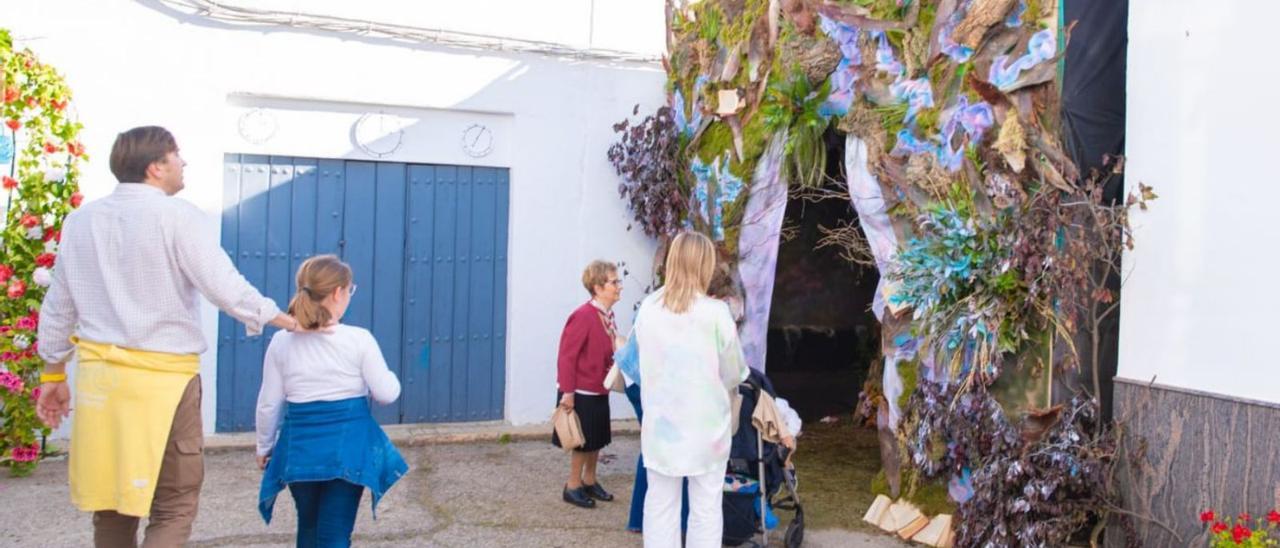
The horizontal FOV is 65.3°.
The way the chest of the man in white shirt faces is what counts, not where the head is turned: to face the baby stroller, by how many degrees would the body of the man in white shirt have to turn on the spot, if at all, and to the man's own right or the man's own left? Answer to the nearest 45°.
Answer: approximately 45° to the man's own right

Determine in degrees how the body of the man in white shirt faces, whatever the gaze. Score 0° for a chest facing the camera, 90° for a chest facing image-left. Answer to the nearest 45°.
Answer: approximately 225°

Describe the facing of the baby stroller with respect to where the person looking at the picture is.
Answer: facing away from the viewer and to the right of the viewer

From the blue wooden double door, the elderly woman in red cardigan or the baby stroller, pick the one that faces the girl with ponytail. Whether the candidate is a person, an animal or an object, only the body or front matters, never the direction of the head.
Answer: the blue wooden double door

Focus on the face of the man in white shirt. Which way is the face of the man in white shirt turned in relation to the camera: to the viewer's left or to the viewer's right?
to the viewer's right

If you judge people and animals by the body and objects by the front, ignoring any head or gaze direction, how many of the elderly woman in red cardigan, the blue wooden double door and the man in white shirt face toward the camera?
1

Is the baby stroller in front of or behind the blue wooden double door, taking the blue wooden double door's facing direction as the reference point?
in front

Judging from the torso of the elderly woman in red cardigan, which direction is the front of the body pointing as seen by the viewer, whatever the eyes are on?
to the viewer's right

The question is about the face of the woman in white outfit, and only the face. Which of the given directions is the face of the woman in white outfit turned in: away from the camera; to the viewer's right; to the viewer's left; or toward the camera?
away from the camera

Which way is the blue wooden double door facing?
toward the camera

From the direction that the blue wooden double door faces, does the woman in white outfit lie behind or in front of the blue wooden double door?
in front

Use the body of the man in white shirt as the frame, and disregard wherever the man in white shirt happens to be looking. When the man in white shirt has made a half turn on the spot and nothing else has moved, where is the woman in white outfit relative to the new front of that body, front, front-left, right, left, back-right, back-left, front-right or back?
back-left

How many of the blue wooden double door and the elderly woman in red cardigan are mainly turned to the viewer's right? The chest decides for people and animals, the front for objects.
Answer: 1

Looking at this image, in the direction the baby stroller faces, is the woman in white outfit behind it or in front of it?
behind
